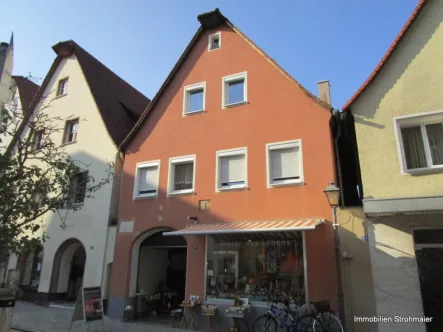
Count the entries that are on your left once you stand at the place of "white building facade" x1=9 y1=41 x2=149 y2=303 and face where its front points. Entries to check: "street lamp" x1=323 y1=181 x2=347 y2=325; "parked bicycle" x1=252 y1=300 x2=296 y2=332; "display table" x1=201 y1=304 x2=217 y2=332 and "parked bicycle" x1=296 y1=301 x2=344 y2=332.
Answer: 4

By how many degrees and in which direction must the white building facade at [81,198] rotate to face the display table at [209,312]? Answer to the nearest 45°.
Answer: approximately 90° to its left

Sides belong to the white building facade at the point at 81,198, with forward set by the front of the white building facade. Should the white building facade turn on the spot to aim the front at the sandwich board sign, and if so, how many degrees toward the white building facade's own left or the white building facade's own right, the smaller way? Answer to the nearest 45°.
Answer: approximately 45° to the white building facade's own left

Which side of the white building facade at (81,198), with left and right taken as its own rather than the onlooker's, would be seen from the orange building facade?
left

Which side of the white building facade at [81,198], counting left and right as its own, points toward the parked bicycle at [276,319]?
left

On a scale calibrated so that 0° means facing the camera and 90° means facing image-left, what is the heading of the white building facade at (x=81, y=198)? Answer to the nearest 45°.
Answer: approximately 45°

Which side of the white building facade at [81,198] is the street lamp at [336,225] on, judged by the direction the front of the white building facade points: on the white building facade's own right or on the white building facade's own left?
on the white building facade's own left
